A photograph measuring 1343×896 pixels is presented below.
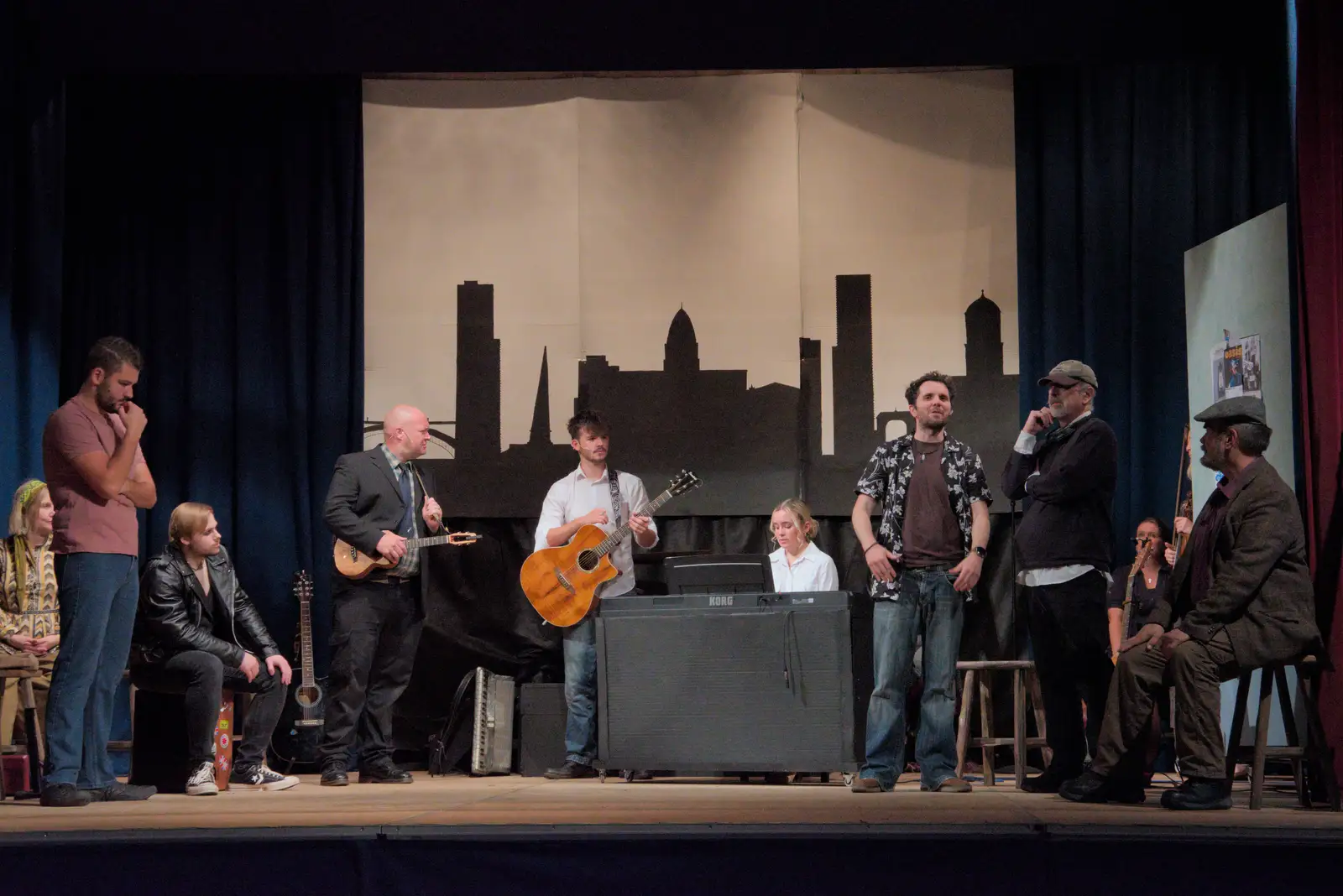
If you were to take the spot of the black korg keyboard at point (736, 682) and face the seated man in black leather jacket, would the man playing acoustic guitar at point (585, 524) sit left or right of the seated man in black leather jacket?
right

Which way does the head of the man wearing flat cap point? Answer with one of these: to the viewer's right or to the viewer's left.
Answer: to the viewer's left

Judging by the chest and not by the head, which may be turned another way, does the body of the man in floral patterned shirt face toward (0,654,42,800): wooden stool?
no

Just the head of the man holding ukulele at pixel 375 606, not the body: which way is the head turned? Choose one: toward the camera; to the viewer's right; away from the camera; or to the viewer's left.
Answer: to the viewer's right

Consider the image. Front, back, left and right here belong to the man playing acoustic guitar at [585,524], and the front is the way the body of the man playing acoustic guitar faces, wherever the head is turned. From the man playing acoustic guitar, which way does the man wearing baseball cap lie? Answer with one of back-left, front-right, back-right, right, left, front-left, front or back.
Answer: front-left

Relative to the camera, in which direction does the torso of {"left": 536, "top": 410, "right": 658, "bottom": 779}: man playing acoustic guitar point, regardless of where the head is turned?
toward the camera

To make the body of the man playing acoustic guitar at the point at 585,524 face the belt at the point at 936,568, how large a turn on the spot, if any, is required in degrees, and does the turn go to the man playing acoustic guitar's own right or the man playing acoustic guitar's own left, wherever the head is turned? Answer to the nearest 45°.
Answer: approximately 45° to the man playing acoustic guitar's own left

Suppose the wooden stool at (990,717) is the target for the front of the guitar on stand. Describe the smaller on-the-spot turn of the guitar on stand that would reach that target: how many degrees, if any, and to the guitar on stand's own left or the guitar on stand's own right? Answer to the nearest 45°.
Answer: approximately 45° to the guitar on stand's own left

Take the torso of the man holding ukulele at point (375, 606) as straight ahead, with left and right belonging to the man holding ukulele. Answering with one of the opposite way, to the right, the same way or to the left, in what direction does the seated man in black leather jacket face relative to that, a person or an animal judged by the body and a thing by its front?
the same way

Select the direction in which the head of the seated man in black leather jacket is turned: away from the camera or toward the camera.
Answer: toward the camera

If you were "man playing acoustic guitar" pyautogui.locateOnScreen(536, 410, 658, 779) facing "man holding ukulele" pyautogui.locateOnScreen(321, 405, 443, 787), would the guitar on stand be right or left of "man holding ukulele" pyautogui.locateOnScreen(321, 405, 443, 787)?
right

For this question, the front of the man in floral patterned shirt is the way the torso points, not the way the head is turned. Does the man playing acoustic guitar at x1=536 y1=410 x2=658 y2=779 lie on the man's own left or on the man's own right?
on the man's own right

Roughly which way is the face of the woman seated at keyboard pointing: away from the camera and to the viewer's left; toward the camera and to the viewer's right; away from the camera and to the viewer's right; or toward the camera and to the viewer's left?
toward the camera and to the viewer's left

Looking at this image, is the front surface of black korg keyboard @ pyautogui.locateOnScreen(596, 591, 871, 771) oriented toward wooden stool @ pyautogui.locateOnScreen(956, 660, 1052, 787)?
no

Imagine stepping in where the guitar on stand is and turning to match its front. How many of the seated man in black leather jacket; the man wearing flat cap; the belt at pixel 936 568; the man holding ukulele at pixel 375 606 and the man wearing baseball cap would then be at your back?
0
